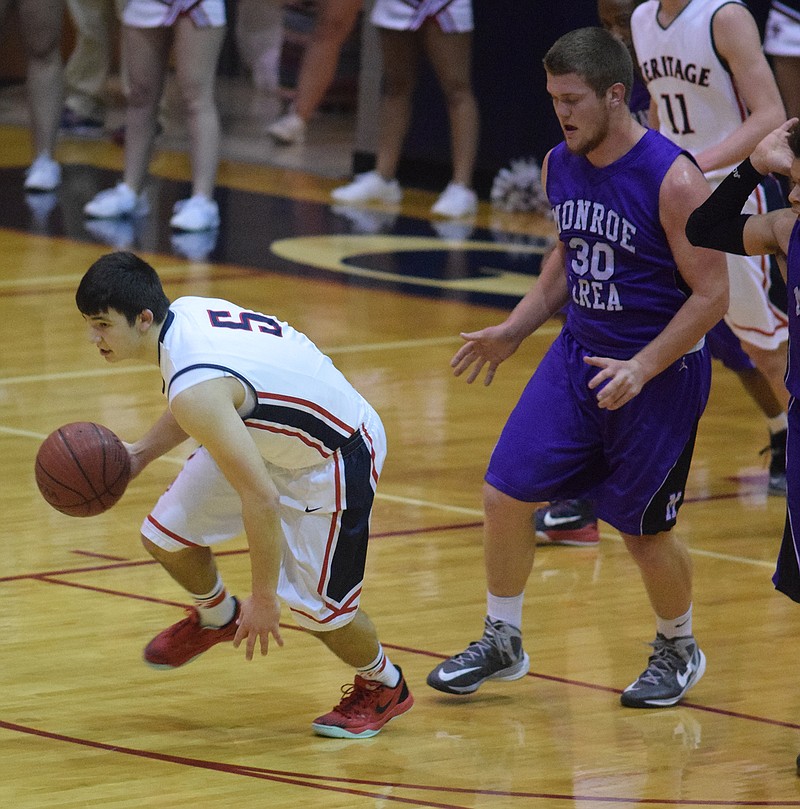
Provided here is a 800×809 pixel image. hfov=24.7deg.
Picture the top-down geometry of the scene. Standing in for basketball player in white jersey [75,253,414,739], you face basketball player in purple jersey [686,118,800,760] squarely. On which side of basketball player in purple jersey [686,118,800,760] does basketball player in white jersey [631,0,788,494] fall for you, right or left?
left

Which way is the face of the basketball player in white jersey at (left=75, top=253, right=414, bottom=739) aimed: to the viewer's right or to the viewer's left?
to the viewer's left

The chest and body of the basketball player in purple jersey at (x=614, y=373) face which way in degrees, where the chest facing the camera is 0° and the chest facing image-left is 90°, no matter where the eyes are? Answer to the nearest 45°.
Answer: approximately 45°

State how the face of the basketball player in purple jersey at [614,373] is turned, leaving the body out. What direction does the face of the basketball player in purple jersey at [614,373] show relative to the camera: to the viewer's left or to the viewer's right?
to the viewer's left
